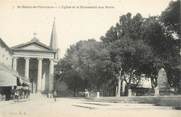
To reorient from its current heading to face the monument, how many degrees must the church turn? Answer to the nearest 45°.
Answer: approximately 45° to its left

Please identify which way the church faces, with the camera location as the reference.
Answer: facing the viewer
